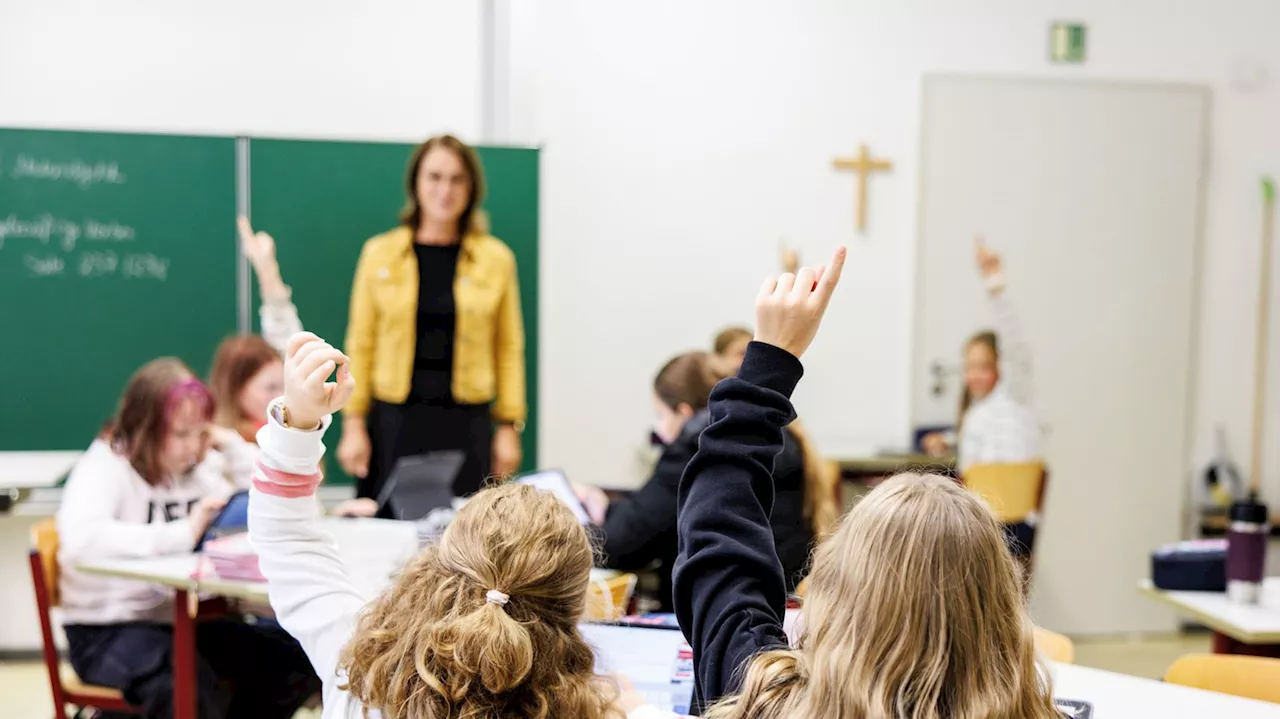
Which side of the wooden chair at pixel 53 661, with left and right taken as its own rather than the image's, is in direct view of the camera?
right

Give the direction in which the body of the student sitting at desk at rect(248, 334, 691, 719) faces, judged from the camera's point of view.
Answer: away from the camera

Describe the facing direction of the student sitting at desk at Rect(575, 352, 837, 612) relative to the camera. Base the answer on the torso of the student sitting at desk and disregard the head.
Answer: to the viewer's left

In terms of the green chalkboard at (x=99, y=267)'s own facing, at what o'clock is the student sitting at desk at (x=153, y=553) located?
The student sitting at desk is roughly at 12 o'clock from the green chalkboard.

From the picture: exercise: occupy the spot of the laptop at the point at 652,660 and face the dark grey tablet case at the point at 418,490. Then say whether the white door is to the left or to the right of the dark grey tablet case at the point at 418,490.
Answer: right

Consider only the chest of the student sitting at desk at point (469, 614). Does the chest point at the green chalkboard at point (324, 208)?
yes

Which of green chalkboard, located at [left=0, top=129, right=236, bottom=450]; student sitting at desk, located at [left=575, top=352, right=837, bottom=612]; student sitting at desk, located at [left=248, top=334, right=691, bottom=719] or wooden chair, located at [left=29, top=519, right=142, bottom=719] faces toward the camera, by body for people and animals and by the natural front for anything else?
the green chalkboard

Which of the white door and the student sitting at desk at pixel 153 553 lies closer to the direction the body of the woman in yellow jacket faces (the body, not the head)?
the student sitting at desk

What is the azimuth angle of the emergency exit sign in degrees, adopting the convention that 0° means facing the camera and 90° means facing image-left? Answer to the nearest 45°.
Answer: approximately 0°

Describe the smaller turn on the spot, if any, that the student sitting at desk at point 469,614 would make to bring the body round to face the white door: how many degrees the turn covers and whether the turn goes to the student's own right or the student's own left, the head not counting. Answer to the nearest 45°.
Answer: approximately 45° to the student's own right

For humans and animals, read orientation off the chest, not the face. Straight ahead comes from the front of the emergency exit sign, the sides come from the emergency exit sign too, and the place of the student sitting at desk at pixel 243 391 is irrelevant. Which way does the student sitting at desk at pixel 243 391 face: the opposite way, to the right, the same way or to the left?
to the left

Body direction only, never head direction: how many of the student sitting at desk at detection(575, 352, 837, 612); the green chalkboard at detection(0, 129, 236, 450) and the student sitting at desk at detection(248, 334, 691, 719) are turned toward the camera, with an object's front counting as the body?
1
